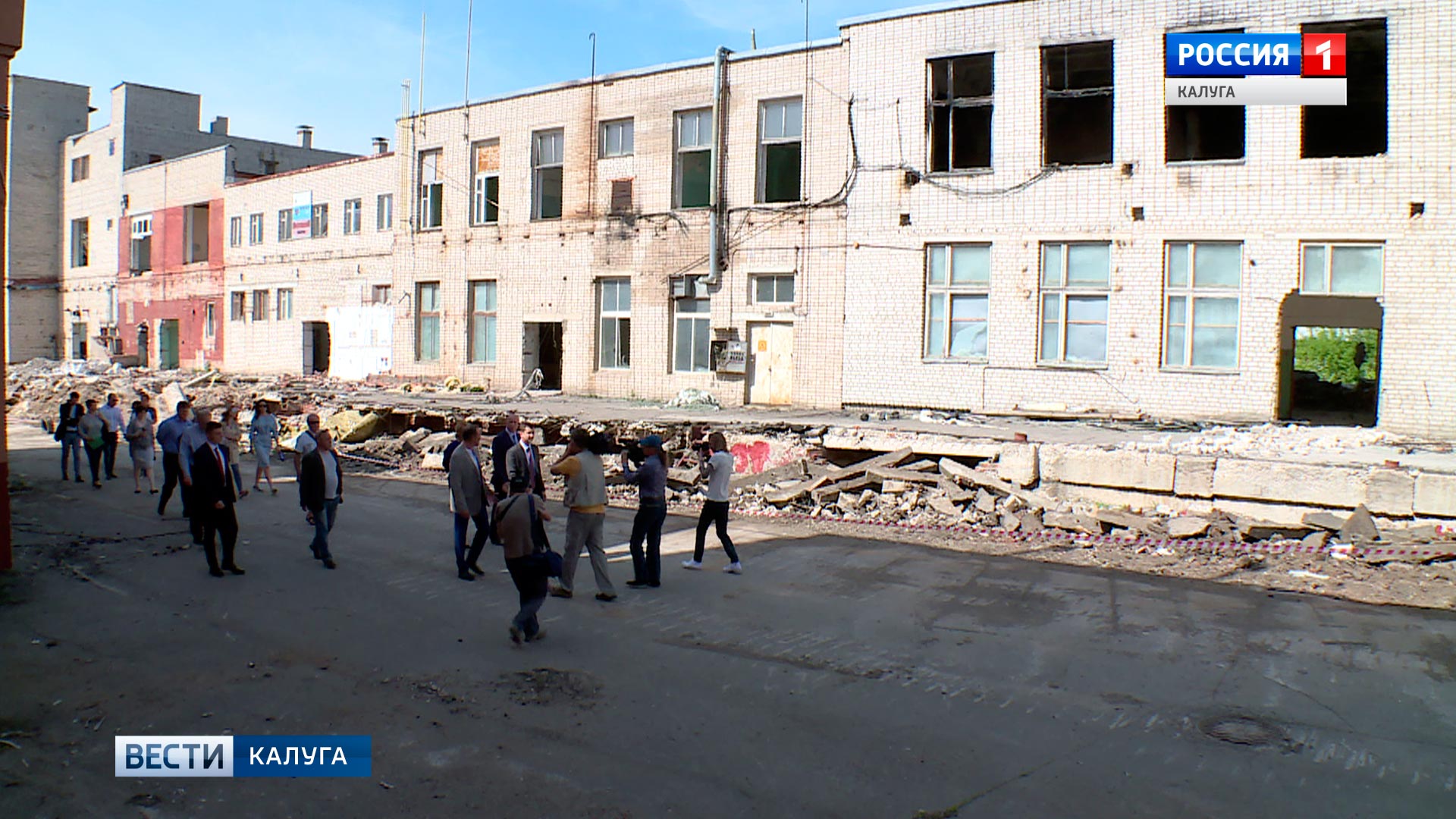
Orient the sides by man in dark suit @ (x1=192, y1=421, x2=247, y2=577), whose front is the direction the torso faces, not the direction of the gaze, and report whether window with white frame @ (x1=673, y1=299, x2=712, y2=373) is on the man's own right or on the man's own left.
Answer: on the man's own left

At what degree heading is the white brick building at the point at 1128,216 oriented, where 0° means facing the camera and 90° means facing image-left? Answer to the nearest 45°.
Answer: approximately 0°

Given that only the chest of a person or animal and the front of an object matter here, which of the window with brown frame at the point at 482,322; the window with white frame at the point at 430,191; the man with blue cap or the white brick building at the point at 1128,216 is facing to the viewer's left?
the man with blue cap

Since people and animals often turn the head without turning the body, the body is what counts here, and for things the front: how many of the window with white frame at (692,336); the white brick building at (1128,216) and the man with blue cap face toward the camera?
2

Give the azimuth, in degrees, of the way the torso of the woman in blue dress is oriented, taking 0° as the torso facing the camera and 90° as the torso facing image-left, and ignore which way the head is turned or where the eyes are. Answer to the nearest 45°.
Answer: approximately 315°

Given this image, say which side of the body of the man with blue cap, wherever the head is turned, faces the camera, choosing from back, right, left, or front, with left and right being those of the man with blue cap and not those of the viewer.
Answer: left

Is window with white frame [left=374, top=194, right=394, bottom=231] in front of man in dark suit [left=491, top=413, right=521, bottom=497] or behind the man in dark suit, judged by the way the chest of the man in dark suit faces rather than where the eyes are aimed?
behind

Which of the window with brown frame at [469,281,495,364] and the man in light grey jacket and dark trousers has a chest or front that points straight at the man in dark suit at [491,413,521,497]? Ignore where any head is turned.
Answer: the window with brown frame

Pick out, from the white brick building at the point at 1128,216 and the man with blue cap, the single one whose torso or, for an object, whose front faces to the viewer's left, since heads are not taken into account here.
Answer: the man with blue cap
